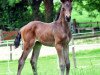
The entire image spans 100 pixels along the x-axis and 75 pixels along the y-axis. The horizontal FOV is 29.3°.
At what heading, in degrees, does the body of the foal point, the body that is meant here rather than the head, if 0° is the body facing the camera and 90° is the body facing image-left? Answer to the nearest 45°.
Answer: approximately 270°
